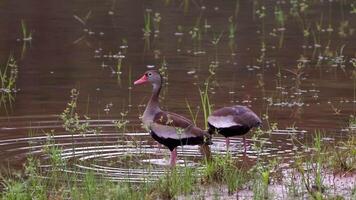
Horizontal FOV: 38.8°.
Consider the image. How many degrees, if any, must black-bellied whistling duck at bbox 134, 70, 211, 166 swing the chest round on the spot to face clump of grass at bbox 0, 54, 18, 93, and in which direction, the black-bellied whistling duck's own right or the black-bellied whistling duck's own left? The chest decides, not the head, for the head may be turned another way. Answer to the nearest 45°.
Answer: approximately 45° to the black-bellied whistling duck's own right

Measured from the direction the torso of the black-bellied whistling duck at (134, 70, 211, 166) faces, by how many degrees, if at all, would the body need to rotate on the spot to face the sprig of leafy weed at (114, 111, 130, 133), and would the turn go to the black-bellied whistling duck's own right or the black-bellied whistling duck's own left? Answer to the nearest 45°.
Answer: approximately 45° to the black-bellied whistling duck's own right

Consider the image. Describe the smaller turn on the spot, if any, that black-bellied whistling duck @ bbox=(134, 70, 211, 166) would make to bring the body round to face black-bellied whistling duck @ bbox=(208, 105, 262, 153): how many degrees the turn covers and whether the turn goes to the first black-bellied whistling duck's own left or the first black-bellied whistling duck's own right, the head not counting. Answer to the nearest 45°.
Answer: approximately 135° to the first black-bellied whistling duck's own right

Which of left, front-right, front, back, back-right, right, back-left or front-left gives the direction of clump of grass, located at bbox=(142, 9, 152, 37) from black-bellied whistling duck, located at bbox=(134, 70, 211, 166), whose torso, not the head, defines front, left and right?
right

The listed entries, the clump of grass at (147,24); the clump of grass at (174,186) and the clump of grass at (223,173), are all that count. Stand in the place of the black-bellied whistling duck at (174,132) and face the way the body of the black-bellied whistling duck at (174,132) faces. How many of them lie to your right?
1

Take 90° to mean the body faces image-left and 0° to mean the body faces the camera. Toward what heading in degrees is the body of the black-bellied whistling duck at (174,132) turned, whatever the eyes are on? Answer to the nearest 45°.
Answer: approximately 90°

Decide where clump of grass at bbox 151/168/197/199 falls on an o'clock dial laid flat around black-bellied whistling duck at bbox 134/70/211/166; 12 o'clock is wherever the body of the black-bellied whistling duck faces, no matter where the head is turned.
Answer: The clump of grass is roughly at 9 o'clock from the black-bellied whistling duck.

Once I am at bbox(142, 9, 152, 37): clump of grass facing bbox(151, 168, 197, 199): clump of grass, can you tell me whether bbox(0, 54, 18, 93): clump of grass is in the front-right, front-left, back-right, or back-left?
front-right

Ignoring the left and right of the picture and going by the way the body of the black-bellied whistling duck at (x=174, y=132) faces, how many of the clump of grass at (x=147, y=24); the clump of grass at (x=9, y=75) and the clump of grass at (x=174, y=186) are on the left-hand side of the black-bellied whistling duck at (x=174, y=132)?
1
